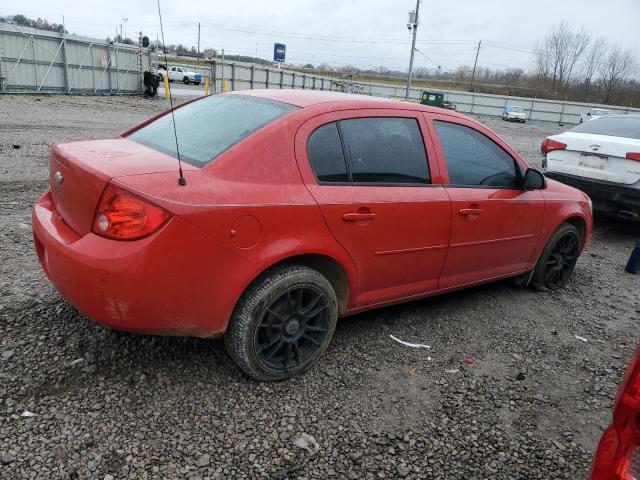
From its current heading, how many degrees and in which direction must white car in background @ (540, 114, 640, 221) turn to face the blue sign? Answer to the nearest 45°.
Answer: approximately 90° to its left

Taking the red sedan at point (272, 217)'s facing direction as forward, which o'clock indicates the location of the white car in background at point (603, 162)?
The white car in background is roughly at 12 o'clock from the red sedan.

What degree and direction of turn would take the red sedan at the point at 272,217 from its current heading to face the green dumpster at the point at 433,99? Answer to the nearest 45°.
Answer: approximately 45° to its left

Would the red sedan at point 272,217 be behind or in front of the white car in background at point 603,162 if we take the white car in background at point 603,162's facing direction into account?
behind

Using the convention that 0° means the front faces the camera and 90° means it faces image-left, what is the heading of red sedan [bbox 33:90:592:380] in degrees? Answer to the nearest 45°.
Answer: approximately 225°

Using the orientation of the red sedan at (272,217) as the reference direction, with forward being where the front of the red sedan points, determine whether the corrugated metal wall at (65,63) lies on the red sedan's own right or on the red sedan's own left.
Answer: on the red sedan's own left

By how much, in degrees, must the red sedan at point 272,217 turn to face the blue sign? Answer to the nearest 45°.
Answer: approximately 45° to its left

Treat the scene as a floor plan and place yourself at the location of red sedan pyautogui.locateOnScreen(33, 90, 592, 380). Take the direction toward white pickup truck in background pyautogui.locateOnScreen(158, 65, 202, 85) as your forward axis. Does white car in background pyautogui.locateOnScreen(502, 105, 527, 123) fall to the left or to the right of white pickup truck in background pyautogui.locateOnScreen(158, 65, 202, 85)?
right

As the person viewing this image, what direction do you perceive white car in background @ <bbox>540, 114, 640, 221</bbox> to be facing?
facing away from the viewer and to the right of the viewer

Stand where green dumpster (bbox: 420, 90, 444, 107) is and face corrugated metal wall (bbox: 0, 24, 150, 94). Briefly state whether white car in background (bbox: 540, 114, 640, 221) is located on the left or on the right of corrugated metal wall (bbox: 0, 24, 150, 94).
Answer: left
